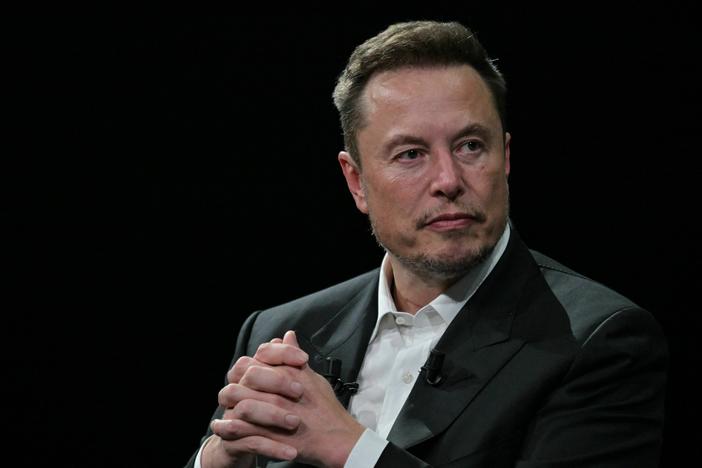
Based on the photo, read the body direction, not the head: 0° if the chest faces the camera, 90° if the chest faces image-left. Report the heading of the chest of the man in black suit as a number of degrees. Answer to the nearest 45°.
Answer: approximately 45°
